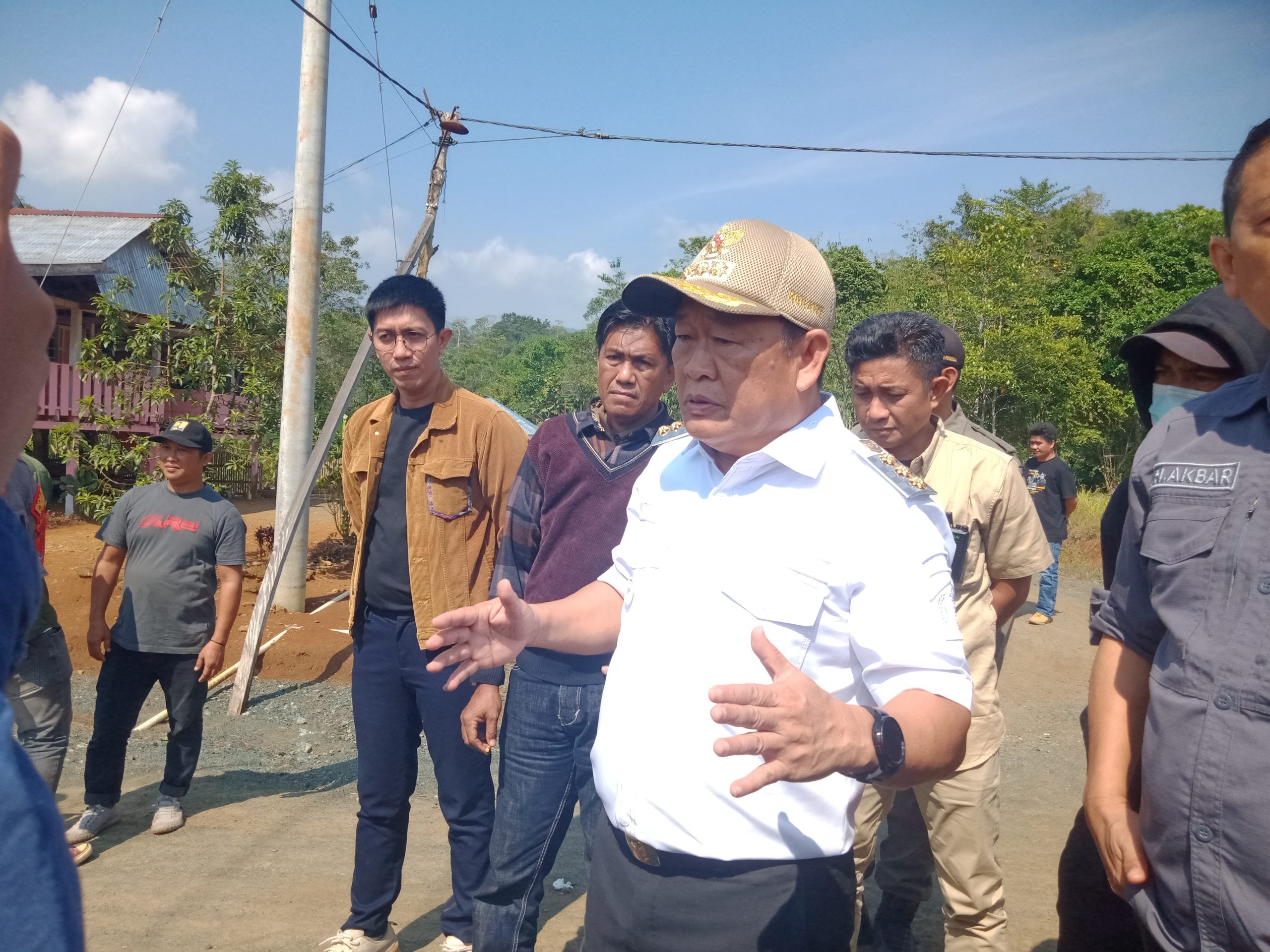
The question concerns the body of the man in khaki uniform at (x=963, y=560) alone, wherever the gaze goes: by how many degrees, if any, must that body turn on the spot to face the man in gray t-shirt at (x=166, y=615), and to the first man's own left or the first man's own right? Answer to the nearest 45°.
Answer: approximately 45° to the first man's own right

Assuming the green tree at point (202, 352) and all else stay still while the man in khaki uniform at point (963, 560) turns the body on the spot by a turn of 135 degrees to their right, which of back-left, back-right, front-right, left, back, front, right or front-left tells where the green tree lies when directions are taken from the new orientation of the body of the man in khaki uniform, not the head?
front-left

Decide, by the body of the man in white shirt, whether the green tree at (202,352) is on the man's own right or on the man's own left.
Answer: on the man's own right

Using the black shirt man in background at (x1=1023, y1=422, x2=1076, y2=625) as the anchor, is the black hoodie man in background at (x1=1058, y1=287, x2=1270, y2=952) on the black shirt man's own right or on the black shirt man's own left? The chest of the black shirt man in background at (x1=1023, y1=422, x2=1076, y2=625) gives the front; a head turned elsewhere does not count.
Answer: on the black shirt man's own left

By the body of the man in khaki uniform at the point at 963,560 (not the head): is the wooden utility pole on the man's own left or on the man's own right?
on the man's own right

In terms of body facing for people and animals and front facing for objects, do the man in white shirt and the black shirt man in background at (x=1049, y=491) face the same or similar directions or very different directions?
same or similar directions

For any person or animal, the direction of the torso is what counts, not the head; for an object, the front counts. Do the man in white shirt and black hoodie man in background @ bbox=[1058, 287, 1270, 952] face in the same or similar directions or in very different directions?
same or similar directions

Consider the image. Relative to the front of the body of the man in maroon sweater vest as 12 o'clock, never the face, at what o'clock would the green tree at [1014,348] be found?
The green tree is roughly at 7 o'clock from the man in maroon sweater vest.

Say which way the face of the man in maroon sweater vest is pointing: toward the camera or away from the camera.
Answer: toward the camera

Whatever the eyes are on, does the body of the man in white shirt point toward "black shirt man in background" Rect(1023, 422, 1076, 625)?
no

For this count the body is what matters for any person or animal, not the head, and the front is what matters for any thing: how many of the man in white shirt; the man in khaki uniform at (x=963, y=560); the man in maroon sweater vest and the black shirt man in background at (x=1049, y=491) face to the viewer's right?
0

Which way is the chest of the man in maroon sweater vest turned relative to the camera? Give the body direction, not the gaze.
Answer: toward the camera

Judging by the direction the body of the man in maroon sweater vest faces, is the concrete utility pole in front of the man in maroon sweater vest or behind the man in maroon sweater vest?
behind

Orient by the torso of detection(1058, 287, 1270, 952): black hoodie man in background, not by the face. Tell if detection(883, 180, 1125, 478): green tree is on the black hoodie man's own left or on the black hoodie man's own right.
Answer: on the black hoodie man's own right
